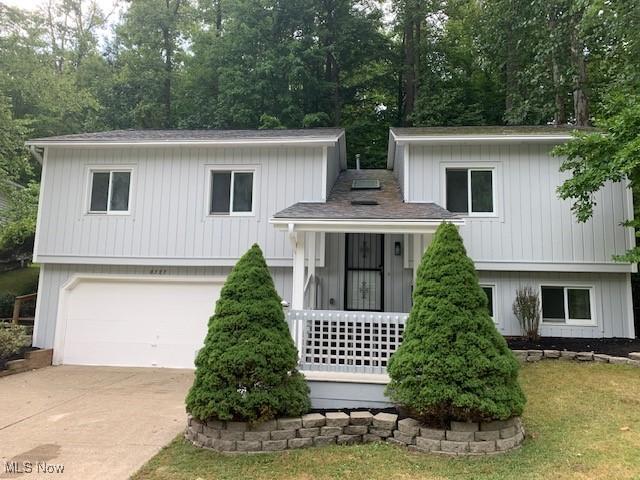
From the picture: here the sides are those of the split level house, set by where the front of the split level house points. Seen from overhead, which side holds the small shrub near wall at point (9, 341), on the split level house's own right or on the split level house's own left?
on the split level house's own right

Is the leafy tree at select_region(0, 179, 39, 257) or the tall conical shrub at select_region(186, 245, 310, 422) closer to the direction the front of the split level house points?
the tall conical shrub

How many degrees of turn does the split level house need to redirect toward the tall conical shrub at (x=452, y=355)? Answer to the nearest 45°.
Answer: approximately 45° to its left

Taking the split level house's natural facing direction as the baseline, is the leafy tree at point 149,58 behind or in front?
behind

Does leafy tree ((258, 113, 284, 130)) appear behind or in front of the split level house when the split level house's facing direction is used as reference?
behind

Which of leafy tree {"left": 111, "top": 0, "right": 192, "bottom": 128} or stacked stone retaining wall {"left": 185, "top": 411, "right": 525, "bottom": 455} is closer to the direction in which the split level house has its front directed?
the stacked stone retaining wall

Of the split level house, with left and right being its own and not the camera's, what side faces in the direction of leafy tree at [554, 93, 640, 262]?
left

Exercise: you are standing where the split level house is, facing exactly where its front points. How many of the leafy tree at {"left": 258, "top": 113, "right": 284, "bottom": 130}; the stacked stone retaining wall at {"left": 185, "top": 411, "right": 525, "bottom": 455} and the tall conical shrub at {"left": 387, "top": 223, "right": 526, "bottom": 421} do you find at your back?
1

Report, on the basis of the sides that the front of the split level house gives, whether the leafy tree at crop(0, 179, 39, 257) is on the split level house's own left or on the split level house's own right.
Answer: on the split level house's own right

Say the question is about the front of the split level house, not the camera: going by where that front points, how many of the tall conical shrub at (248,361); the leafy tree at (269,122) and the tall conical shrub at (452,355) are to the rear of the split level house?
1

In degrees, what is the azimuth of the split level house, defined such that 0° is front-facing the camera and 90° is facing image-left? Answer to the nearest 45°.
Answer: approximately 0°
